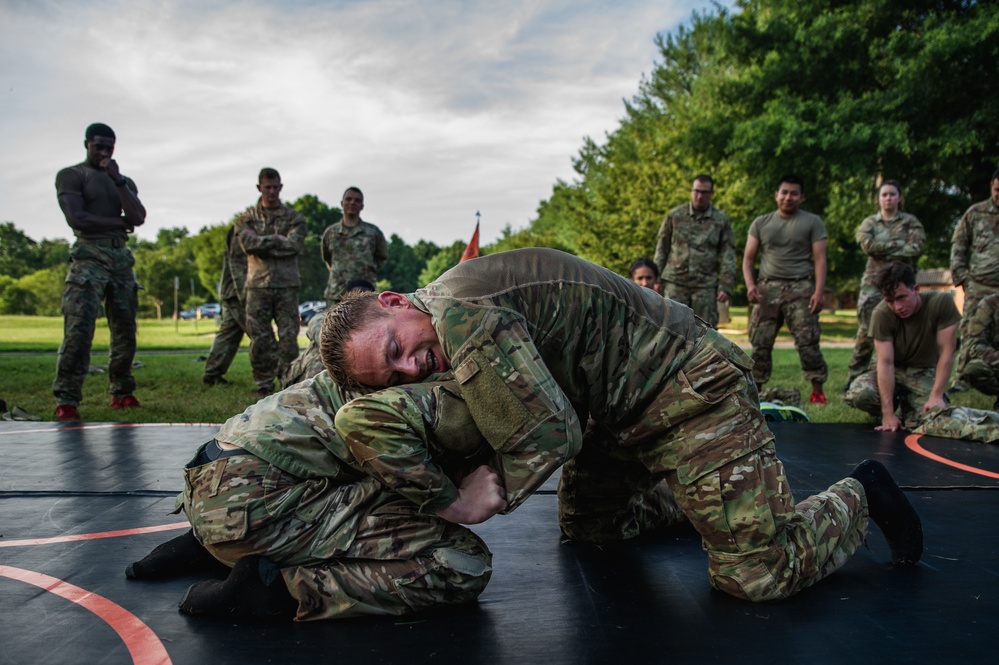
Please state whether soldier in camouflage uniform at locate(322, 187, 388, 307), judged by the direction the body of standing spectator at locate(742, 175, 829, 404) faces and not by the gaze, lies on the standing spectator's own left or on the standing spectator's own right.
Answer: on the standing spectator's own right

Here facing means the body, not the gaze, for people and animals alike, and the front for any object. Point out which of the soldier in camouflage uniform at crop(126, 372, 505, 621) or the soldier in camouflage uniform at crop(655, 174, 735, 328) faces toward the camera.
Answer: the soldier in camouflage uniform at crop(655, 174, 735, 328)

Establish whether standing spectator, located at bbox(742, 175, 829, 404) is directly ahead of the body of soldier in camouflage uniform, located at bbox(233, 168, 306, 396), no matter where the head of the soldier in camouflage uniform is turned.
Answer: no

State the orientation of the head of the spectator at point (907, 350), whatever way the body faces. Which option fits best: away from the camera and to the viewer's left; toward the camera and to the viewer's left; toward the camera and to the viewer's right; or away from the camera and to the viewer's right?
toward the camera and to the viewer's left

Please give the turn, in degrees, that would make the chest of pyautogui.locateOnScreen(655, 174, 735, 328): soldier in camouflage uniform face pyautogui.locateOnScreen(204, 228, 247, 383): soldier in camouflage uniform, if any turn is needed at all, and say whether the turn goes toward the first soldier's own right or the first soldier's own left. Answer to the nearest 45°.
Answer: approximately 90° to the first soldier's own right

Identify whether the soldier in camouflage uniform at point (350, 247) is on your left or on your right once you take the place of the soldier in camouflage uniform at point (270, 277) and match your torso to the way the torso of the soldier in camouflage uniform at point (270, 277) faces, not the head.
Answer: on your left

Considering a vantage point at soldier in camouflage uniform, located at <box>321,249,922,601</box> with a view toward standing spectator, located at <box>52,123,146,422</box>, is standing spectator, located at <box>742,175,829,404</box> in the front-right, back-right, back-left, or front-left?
front-right

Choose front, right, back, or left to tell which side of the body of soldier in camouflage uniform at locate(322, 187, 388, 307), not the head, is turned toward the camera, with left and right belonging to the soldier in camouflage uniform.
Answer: front

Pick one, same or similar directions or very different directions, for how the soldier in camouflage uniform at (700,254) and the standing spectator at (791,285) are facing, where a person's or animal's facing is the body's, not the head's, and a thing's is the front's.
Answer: same or similar directions

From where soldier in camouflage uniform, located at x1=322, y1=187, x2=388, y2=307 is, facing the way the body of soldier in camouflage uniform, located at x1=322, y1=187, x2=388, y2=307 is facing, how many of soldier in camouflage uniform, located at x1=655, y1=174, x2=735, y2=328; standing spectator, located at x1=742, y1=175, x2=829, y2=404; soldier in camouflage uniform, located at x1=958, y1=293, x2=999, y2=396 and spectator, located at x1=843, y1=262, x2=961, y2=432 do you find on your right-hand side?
0

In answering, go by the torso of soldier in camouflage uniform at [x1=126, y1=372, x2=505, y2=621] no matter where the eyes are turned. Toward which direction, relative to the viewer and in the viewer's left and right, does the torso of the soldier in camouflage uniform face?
facing to the right of the viewer

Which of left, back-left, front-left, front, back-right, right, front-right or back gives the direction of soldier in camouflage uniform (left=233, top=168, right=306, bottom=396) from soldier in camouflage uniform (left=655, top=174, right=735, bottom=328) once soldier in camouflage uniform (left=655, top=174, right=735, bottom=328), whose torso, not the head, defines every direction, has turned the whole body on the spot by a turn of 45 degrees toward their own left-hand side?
back-right

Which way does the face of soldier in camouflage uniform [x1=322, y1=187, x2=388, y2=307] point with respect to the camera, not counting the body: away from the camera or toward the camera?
toward the camera

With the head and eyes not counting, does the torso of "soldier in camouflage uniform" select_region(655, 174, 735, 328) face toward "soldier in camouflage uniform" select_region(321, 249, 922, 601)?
yes

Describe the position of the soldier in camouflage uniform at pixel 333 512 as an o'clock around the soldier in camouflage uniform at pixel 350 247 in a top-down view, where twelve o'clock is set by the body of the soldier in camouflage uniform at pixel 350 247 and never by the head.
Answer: the soldier in camouflage uniform at pixel 333 512 is roughly at 12 o'clock from the soldier in camouflage uniform at pixel 350 247.

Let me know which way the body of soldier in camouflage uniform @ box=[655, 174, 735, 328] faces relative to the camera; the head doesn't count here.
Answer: toward the camera

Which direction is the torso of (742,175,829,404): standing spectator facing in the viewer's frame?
toward the camera
